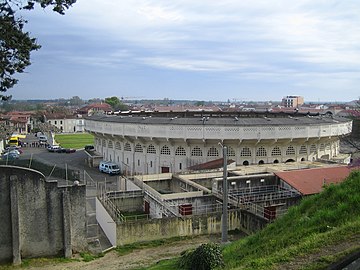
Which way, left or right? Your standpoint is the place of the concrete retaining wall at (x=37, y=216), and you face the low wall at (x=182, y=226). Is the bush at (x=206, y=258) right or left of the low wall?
right

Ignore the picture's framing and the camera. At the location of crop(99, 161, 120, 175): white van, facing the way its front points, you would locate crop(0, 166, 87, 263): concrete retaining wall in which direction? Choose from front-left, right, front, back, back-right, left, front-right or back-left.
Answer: front-right

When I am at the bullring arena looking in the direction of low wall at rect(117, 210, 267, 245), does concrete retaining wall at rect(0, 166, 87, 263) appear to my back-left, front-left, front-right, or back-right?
front-right
